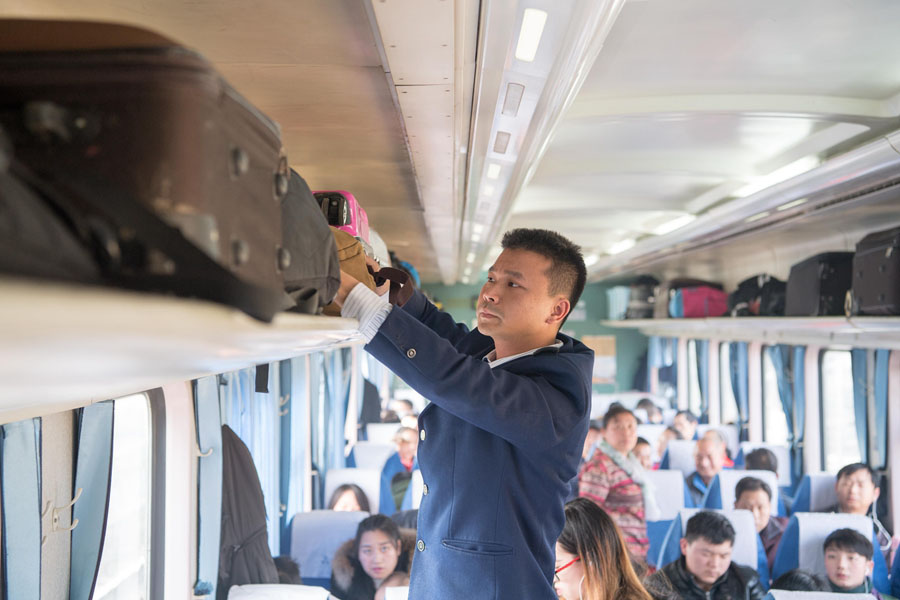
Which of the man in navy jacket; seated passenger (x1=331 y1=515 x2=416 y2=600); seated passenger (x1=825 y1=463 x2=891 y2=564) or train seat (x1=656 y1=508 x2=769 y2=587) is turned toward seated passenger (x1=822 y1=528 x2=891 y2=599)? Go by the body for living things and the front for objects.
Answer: seated passenger (x1=825 y1=463 x2=891 y2=564)

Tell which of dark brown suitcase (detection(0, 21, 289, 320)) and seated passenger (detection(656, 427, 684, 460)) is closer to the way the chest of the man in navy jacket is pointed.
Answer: the dark brown suitcase

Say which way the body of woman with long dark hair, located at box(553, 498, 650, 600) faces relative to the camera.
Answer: to the viewer's left

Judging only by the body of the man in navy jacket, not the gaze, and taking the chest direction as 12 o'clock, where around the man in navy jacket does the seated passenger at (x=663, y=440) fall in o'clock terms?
The seated passenger is roughly at 5 o'clock from the man in navy jacket.

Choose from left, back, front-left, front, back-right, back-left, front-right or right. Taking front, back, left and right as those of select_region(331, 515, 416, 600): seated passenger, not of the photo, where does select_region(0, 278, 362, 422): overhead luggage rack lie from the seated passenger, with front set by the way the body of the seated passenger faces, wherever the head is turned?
front

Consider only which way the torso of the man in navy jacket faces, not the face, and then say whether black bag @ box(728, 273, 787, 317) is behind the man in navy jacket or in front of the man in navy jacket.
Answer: behind

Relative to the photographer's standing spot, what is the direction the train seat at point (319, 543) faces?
facing the viewer

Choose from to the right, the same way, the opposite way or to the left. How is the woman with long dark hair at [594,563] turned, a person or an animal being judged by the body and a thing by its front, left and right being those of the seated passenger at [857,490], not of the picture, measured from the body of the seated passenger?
to the right

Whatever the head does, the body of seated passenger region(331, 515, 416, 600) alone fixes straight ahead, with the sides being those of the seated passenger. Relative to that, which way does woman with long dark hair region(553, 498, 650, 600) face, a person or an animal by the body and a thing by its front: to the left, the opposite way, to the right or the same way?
to the right

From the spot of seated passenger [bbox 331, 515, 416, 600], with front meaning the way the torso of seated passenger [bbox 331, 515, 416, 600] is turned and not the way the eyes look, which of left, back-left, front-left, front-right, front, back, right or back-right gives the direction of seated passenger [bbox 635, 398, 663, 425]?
back-left

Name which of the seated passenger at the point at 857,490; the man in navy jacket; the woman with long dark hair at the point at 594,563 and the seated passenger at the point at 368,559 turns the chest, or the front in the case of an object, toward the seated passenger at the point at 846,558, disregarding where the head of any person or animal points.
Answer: the seated passenger at the point at 857,490

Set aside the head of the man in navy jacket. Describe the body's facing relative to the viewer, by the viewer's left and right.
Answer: facing the viewer and to the left of the viewer
